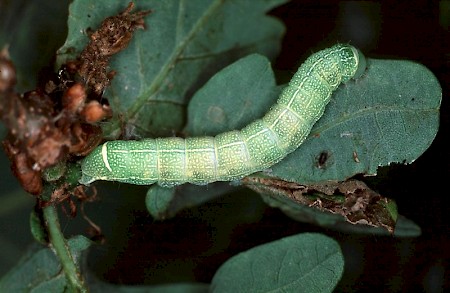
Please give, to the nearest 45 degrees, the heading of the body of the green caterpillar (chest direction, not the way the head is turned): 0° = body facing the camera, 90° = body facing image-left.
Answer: approximately 270°

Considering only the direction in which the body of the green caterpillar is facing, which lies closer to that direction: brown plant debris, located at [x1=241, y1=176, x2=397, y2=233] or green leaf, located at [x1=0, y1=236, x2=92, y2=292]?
the brown plant debris

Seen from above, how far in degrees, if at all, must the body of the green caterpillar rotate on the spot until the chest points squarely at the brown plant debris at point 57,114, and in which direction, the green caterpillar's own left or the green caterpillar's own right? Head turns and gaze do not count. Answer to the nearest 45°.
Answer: approximately 180°

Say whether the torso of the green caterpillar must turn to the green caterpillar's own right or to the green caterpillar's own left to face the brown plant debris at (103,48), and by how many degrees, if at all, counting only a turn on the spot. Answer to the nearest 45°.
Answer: approximately 180°

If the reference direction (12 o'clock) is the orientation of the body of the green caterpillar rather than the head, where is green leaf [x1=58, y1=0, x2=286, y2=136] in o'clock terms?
The green leaf is roughly at 8 o'clock from the green caterpillar.

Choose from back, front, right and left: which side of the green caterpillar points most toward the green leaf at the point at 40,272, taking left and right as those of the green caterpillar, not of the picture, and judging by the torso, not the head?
back
